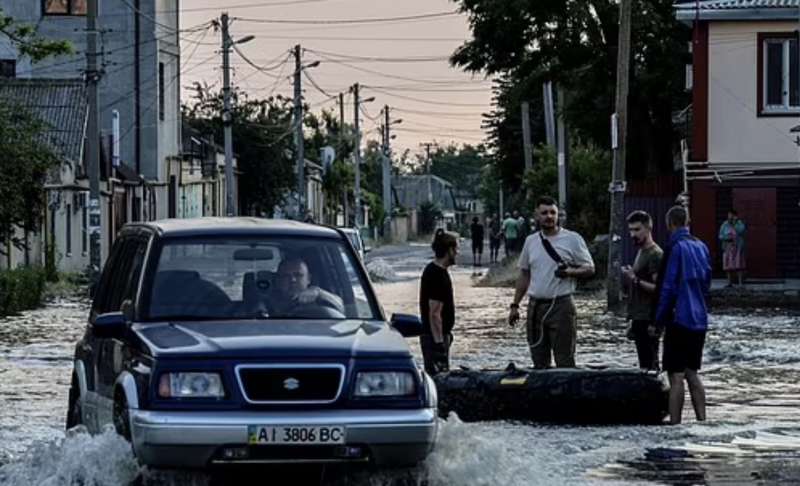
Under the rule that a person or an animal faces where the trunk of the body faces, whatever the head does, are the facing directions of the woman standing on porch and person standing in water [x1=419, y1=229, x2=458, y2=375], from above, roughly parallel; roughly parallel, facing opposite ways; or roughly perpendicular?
roughly perpendicular

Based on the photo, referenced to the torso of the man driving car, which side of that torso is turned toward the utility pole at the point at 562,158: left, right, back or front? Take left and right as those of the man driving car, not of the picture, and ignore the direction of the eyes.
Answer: back

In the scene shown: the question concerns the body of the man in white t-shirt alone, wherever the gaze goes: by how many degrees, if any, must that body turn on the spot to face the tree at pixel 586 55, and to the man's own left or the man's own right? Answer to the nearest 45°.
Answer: approximately 180°

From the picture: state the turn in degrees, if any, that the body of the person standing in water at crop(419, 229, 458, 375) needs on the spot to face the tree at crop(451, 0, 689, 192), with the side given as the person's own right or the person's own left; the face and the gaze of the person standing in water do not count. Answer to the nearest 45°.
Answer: approximately 90° to the person's own left

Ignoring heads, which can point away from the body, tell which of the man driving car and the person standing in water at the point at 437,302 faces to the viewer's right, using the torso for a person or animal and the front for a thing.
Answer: the person standing in water

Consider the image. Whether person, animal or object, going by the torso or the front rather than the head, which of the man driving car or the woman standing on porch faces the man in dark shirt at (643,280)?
the woman standing on porch

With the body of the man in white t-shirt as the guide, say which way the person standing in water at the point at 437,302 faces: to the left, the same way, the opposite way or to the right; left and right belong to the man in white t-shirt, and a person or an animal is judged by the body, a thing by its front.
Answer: to the left

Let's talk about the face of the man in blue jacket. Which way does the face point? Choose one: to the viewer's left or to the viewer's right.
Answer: to the viewer's left

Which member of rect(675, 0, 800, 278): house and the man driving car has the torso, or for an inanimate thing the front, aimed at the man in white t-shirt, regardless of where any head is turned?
the house

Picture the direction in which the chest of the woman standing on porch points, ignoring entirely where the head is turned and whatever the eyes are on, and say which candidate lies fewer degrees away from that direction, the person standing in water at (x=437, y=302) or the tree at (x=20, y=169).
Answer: the person standing in water

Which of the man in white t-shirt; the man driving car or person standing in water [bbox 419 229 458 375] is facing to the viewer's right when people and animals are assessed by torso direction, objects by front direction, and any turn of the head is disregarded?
the person standing in water

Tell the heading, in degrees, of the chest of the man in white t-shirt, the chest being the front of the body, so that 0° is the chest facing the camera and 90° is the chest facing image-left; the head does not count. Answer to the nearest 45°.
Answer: approximately 0°

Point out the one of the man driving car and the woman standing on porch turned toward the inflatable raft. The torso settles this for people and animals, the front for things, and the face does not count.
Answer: the woman standing on porch
